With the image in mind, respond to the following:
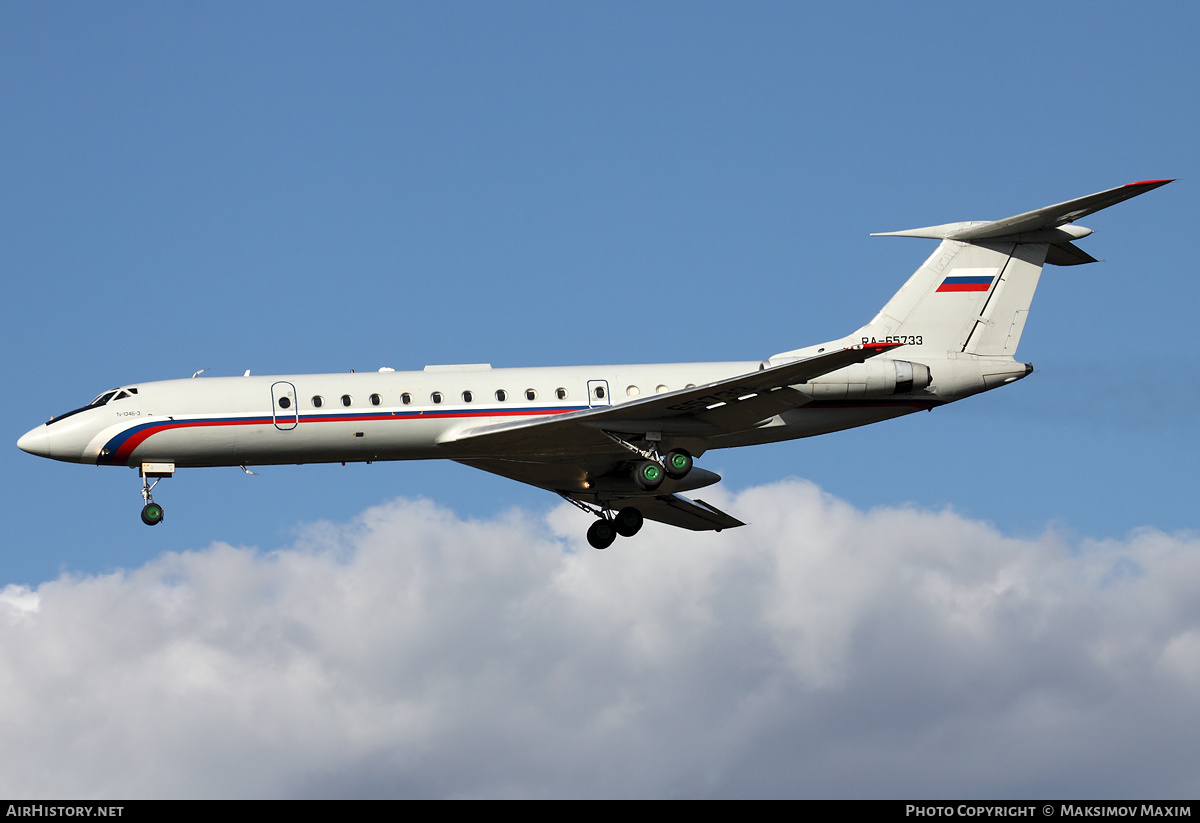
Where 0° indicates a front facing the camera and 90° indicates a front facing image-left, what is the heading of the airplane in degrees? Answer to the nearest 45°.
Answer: approximately 90°
